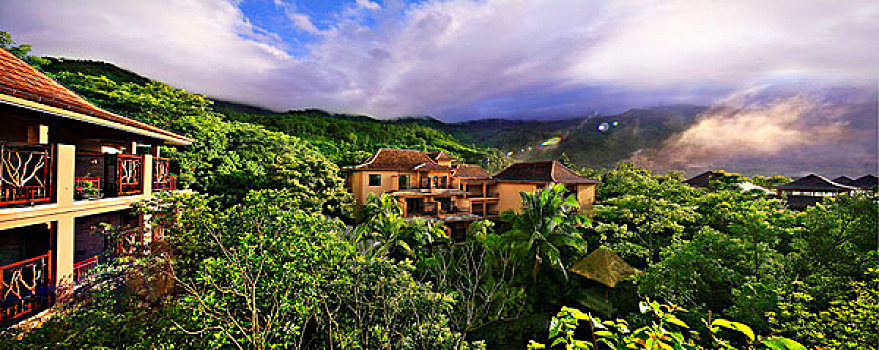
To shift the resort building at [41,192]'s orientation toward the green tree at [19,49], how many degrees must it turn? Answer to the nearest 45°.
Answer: approximately 135° to its left

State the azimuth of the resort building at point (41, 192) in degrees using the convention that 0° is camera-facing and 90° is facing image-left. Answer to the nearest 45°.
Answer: approximately 315°

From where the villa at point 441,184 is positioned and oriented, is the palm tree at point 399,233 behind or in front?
in front

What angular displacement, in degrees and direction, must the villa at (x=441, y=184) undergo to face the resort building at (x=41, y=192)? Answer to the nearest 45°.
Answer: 0° — it already faces it

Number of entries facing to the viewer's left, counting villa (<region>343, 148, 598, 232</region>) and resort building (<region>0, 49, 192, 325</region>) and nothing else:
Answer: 0

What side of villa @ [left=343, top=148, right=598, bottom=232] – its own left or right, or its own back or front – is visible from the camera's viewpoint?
front

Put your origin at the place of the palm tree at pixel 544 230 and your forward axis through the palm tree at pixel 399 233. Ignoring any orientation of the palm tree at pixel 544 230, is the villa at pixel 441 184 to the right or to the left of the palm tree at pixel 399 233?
right

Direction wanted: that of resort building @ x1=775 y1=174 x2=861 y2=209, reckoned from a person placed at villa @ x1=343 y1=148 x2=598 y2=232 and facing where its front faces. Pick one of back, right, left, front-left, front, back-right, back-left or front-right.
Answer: left
